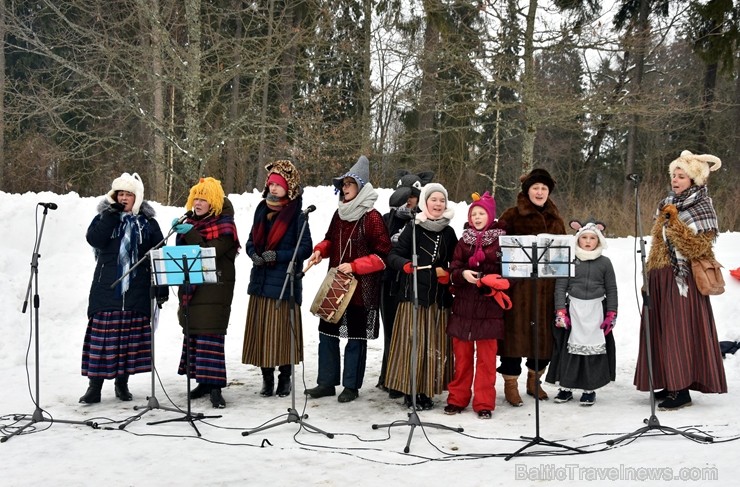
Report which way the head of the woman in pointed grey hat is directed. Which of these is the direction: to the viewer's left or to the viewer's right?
to the viewer's left

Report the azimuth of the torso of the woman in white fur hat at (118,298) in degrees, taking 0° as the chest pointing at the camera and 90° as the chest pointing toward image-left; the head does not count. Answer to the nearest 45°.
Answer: approximately 0°

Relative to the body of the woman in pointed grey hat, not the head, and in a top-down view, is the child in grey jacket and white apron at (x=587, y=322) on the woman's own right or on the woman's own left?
on the woman's own left

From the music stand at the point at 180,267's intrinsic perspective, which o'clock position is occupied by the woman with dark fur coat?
The woman with dark fur coat is roughly at 3 o'clock from the music stand.

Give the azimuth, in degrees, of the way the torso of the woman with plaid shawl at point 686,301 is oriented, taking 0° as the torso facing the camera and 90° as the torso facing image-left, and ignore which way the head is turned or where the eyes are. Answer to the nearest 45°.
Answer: approximately 45°

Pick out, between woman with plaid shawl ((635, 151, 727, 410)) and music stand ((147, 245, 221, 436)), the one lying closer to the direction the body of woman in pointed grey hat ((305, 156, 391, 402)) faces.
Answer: the music stand

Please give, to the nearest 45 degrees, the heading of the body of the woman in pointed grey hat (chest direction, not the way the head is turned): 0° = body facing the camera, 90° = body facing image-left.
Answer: approximately 45°

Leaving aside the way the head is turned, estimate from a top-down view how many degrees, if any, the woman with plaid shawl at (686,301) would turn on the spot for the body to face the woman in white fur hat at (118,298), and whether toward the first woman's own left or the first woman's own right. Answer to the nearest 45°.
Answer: approximately 45° to the first woman's own right

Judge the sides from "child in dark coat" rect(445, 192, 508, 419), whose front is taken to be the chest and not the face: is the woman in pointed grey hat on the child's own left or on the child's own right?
on the child's own right

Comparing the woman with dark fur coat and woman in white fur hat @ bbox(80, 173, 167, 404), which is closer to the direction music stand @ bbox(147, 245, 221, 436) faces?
the woman in white fur hat

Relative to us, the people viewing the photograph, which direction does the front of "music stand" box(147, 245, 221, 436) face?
facing away from the viewer

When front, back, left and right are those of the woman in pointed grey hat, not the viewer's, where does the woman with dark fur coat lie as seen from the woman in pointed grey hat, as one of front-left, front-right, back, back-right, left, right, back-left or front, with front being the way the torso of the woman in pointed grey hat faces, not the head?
back-left

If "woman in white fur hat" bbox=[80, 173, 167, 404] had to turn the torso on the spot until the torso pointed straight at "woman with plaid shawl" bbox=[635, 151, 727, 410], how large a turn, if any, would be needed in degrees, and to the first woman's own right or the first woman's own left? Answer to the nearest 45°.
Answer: approximately 45° to the first woman's own left

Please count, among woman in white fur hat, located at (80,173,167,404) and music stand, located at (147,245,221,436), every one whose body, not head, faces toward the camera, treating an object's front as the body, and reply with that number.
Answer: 1
